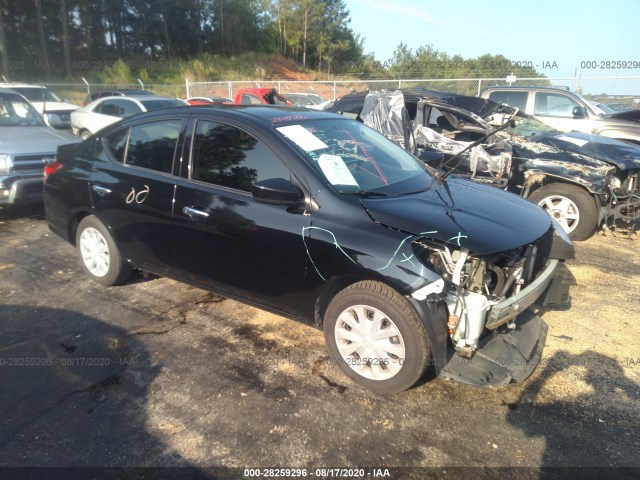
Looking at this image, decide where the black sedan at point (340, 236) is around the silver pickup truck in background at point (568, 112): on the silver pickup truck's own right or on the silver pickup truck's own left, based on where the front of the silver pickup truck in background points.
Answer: on the silver pickup truck's own right

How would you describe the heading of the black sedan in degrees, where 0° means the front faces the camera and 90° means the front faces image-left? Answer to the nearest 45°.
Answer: approximately 315°

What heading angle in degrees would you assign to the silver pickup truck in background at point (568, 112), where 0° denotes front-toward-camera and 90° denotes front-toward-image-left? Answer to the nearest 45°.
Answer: approximately 315°

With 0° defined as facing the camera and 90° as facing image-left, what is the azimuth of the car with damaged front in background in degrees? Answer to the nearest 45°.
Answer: approximately 315°

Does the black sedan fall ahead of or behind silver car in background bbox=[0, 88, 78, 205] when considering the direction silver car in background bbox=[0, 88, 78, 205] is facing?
ahead

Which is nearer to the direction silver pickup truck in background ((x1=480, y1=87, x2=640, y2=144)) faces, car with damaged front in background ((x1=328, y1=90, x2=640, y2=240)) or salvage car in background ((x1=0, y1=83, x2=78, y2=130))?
the car with damaged front in background

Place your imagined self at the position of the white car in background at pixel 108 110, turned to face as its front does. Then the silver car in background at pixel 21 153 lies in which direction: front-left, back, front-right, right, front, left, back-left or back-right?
front-right
